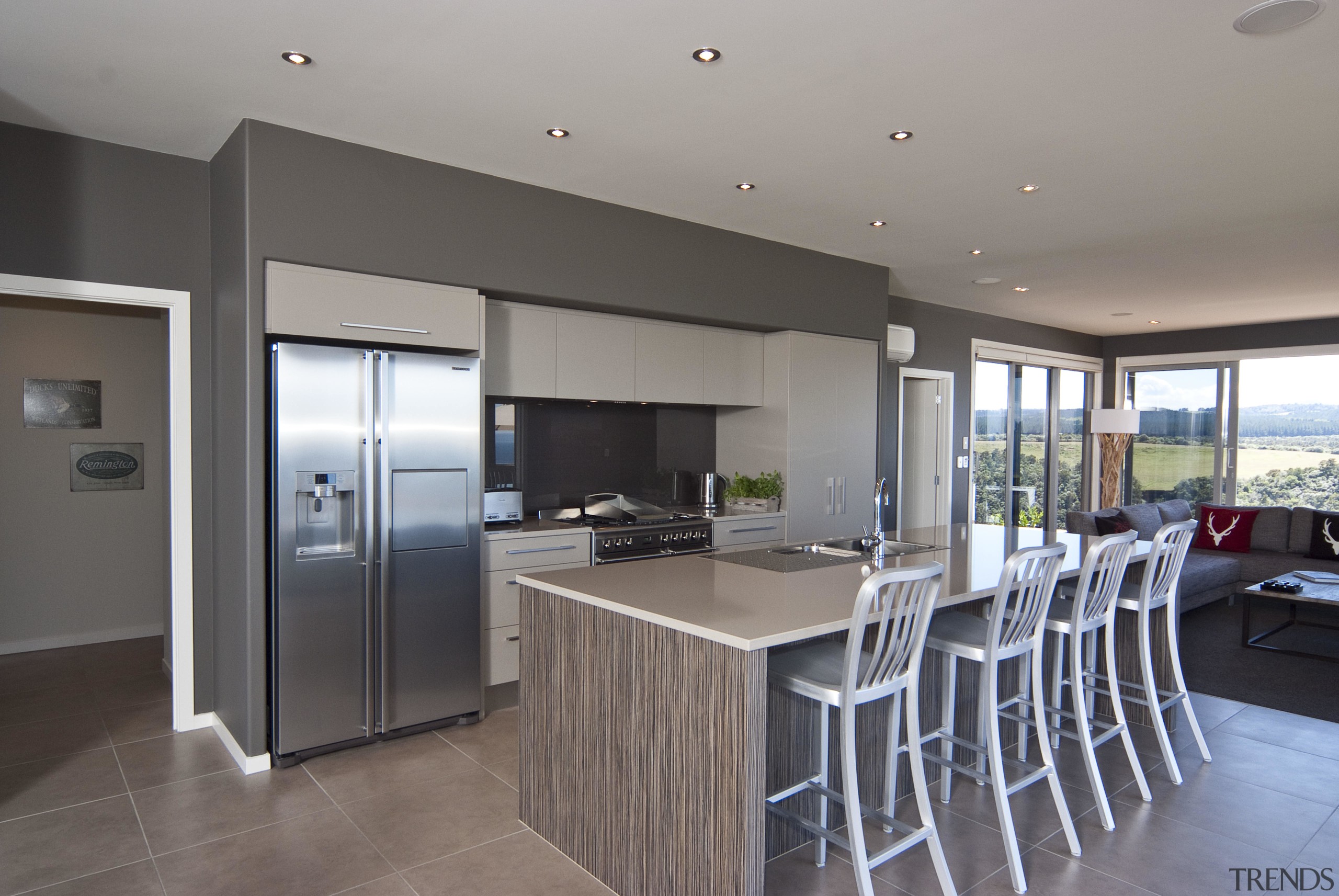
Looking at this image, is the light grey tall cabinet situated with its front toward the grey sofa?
no

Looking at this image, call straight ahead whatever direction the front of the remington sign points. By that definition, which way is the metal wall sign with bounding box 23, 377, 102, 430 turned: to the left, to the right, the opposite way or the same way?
the same way

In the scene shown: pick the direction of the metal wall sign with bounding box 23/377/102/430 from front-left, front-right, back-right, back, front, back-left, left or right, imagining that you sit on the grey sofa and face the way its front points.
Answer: front-right

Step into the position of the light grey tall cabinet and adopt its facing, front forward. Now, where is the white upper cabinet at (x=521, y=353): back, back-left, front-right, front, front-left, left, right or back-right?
right

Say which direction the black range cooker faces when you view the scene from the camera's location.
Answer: facing the viewer and to the right of the viewer

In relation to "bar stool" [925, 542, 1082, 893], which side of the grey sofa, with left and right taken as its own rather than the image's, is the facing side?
front

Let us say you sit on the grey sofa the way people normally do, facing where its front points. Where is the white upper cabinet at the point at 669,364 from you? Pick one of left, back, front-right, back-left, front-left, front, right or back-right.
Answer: front-right

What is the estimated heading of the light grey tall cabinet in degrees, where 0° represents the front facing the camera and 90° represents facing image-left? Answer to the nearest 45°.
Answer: approximately 315°

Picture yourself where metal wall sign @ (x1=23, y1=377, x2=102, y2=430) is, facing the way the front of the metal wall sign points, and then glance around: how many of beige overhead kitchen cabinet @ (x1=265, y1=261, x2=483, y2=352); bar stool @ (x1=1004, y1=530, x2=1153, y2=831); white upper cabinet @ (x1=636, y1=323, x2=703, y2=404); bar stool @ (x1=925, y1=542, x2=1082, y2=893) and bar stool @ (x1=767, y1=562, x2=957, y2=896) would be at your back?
0

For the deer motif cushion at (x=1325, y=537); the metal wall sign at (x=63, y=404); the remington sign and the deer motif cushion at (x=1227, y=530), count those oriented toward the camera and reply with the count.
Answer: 4

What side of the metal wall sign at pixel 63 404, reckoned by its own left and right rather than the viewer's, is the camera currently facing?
front

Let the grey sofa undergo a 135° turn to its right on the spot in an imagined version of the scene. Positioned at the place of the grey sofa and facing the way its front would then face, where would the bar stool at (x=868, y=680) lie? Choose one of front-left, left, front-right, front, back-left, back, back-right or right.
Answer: back-left

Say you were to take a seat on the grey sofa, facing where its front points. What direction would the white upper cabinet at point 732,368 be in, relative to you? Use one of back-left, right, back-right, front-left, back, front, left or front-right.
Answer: front-right

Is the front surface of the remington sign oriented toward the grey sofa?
no

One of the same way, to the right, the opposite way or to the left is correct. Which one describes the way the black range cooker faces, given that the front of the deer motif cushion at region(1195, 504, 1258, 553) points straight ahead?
to the left

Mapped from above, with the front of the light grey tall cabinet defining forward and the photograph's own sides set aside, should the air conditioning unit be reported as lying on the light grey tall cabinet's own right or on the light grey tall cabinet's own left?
on the light grey tall cabinet's own left

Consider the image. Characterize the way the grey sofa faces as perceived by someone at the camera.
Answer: facing the viewer

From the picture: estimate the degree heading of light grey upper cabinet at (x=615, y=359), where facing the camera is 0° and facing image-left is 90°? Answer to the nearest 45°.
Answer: approximately 315°
